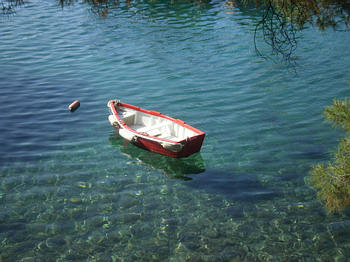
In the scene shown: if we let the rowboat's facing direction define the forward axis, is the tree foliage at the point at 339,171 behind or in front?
behind

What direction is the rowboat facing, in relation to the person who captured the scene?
facing away from the viewer and to the left of the viewer
